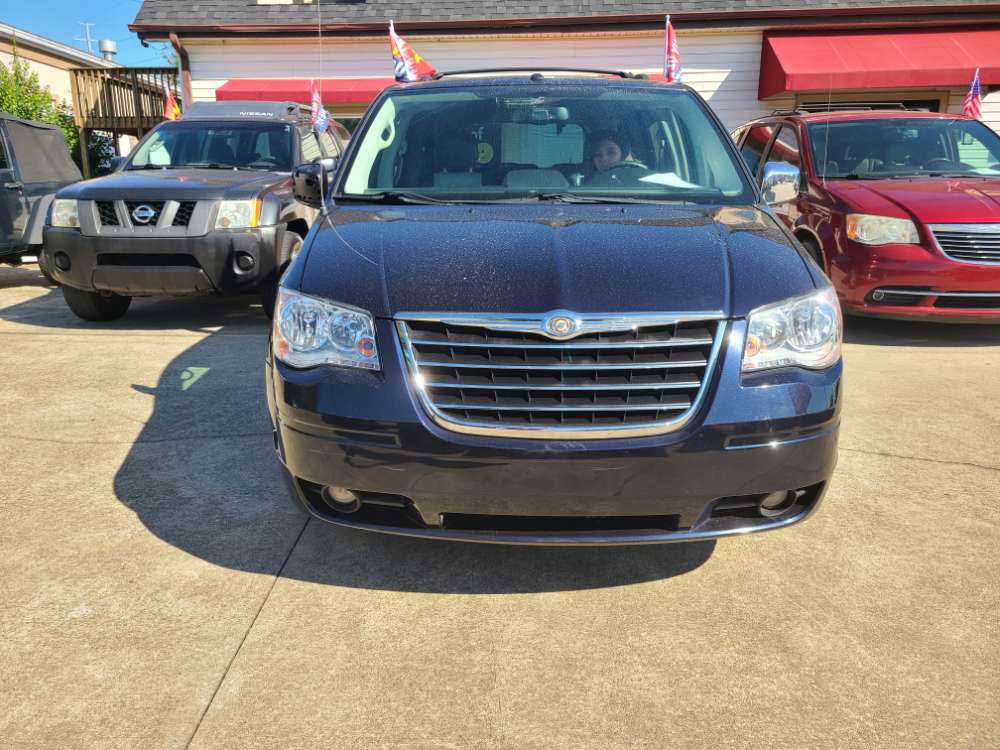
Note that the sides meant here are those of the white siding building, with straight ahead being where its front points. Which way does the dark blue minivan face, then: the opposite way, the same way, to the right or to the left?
the same way

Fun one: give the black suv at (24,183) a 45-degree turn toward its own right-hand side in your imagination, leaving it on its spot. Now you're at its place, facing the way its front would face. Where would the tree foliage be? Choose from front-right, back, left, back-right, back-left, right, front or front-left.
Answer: right

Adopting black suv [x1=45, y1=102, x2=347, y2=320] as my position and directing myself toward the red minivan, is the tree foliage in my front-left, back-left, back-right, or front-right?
back-left

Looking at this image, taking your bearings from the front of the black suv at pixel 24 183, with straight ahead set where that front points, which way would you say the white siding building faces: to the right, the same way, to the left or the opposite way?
the same way

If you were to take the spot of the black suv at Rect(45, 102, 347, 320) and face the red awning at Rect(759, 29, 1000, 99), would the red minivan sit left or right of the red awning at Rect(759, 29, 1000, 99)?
right

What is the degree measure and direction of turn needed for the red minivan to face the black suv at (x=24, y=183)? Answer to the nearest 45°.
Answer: approximately 135° to its right

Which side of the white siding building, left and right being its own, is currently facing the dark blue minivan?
front

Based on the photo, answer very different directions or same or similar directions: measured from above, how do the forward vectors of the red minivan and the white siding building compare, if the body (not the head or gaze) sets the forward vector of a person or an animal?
same or similar directions

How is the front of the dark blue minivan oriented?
toward the camera

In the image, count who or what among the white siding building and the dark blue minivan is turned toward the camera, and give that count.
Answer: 2

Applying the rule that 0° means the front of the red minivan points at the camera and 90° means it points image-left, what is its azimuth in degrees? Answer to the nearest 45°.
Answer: approximately 315°

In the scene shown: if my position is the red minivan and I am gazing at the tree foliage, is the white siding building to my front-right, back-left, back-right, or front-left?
front-right

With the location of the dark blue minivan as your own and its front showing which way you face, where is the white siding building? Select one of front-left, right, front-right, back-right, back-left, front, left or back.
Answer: back

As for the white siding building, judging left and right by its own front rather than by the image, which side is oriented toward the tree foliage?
right

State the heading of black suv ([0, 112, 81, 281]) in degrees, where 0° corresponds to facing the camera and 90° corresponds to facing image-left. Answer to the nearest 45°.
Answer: approximately 45°

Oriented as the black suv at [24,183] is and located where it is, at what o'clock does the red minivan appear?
The red minivan is roughly at 9 o'clock from the black suv.

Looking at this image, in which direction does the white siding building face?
toward the camera

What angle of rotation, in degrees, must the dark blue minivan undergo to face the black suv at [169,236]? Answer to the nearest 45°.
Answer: approximately 135° to its right
